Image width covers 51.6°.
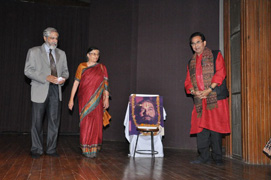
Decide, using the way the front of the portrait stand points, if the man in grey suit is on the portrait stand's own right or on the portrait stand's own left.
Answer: on the portrait stand's own right

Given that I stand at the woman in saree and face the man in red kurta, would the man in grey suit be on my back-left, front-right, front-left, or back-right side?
back-right

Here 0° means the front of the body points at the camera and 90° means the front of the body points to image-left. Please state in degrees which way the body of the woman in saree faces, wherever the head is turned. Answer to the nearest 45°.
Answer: approximately 0°

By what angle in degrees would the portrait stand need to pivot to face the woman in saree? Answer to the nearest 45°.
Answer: approximately 90° to its right

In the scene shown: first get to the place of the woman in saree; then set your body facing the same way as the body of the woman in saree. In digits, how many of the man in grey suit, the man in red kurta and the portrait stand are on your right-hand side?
1

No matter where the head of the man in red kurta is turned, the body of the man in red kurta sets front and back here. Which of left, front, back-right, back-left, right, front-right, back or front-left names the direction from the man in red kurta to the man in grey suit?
front-right

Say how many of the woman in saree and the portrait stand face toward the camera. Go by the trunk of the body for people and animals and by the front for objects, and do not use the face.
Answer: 2

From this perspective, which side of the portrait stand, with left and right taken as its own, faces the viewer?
front

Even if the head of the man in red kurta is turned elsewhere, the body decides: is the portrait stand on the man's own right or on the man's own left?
on the man's own right

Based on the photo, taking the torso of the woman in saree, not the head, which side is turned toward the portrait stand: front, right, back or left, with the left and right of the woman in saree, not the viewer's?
left

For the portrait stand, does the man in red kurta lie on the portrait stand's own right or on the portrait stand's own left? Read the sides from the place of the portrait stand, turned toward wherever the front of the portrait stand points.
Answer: on the portrait stand's own left

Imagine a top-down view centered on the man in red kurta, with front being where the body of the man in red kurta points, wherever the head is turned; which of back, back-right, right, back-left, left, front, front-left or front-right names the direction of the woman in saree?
front-right

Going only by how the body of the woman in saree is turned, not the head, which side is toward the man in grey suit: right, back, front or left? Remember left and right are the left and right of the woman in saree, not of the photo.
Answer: right

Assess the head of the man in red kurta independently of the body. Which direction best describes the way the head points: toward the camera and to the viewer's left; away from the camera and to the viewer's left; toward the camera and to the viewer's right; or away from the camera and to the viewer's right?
toward the camera and to the viewer's left
